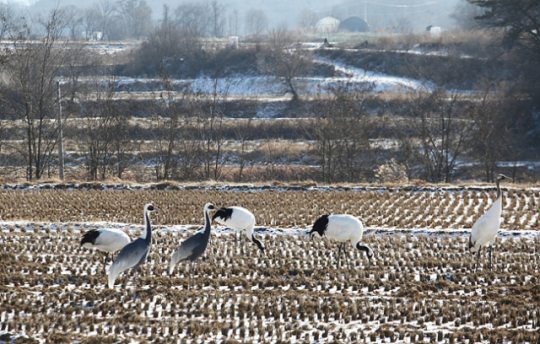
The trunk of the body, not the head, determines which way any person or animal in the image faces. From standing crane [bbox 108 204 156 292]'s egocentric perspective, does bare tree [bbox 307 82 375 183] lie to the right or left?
on its left

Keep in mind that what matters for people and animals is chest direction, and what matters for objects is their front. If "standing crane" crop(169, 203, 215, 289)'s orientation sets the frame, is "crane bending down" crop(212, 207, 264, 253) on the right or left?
on its left

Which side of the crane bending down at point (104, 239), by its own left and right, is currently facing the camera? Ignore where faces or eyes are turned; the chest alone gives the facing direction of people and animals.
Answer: right

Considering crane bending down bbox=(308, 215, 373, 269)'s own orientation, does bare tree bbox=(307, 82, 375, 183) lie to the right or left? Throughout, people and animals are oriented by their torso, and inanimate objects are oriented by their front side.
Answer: on its left

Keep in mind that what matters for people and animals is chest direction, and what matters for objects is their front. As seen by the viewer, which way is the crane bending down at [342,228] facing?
to the viewer's right

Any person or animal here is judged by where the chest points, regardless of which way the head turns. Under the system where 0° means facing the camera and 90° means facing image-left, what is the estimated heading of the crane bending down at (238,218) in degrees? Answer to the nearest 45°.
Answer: approximately 270°

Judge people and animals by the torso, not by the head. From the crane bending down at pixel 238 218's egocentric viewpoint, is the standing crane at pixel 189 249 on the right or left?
on its right

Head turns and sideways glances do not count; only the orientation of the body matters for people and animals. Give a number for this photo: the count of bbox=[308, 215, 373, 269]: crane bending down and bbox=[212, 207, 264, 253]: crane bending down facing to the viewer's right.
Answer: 2

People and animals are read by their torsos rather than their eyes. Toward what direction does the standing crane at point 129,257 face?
to the viewer's right
